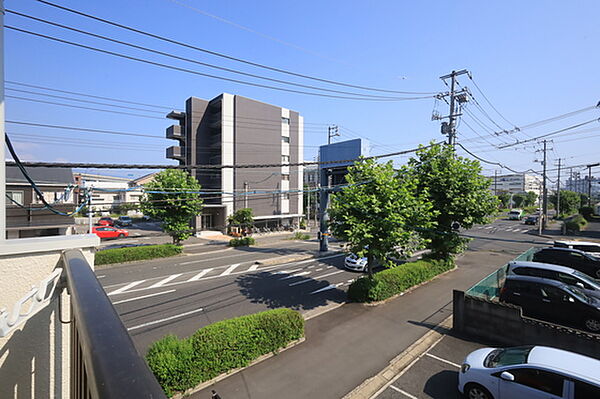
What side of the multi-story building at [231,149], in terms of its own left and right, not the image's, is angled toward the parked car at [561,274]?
left

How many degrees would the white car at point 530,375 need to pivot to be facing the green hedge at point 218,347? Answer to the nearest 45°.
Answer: approximately 45° to its left

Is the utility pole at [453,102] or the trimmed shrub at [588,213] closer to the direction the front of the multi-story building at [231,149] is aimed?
the utility pole

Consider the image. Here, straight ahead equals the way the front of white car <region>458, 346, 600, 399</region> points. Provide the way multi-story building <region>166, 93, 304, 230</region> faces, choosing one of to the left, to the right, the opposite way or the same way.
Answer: to the left

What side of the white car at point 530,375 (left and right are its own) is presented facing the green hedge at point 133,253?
front

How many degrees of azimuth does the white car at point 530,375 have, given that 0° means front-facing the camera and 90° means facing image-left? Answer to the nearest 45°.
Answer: approximately 90°

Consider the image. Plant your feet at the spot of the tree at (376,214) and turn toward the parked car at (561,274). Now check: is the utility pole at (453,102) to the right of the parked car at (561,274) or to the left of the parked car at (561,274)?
left

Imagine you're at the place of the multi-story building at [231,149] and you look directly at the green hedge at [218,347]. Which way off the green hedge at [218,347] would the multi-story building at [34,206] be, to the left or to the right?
right

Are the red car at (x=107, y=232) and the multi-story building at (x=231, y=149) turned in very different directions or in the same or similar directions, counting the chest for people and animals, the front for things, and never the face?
very different directions

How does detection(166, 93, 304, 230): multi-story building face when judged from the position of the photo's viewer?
facing the viewer and to the left of the viewer

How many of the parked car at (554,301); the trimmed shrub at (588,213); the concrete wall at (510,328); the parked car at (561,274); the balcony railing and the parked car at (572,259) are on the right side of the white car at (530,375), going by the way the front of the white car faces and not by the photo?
5

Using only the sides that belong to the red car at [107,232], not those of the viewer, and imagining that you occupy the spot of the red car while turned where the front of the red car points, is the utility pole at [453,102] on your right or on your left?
on your right
